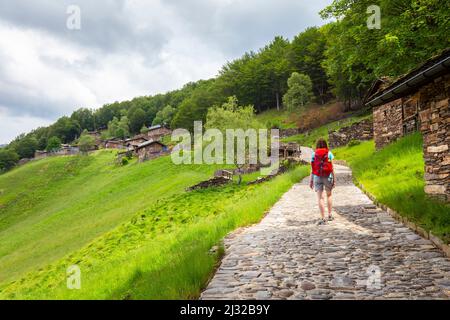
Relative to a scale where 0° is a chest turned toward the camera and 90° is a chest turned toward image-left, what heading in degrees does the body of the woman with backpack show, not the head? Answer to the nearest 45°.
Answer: approximately 180°

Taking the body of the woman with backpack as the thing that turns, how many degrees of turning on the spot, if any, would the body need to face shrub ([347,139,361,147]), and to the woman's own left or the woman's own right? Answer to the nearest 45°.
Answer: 0° — they already face it

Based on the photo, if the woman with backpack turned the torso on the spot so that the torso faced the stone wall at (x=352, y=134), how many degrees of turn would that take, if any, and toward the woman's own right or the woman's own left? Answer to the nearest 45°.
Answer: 0° — they already face it

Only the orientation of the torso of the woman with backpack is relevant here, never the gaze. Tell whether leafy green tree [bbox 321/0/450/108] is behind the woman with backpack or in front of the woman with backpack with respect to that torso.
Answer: in front

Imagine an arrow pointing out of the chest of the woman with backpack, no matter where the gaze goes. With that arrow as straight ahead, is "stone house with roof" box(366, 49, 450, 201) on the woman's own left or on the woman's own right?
on the woman's own right
